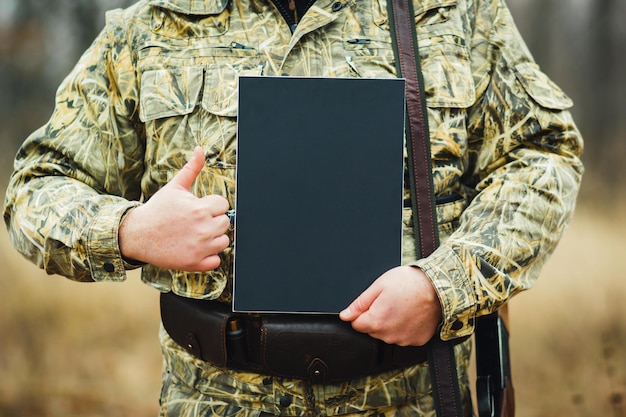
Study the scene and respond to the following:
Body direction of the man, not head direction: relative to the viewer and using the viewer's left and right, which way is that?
facing the viewer
